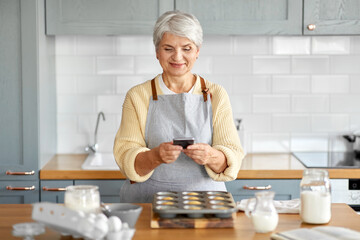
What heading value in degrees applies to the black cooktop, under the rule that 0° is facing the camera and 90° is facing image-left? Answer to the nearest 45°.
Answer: approximately 0°

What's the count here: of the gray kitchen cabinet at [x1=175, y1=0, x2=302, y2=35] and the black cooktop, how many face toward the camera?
2

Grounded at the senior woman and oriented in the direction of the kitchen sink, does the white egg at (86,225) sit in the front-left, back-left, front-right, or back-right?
back-left

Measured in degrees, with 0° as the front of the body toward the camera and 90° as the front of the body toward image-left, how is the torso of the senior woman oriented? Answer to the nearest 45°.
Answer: approximately 0°

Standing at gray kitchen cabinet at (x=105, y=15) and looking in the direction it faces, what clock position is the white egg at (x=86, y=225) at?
The white egg is roughly at 12 o'clock from the gray kitchen cabinet.

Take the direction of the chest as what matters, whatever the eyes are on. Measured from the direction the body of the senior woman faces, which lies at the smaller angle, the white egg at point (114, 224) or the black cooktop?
the white egg
